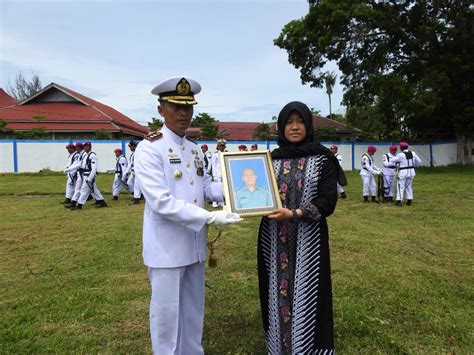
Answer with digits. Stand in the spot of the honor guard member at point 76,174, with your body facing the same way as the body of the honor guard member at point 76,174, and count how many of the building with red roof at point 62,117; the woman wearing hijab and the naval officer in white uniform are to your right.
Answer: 1

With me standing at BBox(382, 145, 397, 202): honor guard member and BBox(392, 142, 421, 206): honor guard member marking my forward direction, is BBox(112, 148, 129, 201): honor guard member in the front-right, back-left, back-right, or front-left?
back-right

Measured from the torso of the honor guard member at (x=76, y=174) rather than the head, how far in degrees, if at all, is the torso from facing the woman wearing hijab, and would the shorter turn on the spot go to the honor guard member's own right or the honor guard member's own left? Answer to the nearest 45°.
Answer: approximately 90° to the honor guard member's own left

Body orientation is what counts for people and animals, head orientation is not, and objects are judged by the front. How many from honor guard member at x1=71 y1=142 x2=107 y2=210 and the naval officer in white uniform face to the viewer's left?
1

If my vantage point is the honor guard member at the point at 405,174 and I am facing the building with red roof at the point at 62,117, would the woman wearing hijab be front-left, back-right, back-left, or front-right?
back-left

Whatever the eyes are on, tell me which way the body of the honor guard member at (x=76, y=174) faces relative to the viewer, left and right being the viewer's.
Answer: facing to the left of the viewer

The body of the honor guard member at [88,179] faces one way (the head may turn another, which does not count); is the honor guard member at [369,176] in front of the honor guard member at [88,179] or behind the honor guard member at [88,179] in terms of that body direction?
behind

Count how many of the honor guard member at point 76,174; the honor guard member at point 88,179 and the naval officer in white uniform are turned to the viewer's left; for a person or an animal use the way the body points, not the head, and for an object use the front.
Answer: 2

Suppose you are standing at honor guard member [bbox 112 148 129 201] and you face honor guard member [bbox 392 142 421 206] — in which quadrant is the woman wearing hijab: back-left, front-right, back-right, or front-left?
front-right

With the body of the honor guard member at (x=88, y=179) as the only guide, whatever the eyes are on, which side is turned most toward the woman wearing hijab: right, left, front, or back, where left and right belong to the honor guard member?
left

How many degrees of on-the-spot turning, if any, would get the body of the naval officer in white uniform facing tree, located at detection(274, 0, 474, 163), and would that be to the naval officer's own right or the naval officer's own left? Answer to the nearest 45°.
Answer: approximately 90° to the naval officer's own left

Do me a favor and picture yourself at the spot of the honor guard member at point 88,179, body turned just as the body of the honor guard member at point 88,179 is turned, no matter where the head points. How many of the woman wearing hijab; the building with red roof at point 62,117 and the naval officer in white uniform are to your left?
2

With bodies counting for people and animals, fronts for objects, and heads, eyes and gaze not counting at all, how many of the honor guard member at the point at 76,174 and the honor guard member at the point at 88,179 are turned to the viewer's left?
2

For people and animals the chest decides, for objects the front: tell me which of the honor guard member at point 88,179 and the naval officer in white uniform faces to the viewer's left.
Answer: the honor guard member

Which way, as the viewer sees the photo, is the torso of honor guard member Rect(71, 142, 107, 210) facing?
to the viewer's left

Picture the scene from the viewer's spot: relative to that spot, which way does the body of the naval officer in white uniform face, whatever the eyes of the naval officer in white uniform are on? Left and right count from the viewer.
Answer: facing the viewer and to the right of the viewer
